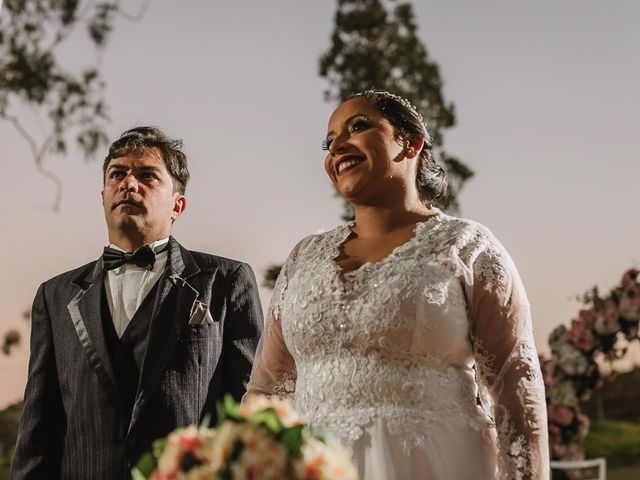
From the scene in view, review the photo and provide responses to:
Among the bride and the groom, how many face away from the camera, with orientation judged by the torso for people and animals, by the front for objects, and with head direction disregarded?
0

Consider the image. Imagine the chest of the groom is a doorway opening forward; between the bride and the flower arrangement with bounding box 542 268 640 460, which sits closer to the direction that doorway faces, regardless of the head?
the bride

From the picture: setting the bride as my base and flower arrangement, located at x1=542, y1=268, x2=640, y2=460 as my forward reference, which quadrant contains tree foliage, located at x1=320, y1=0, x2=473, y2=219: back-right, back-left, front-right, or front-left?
front-left

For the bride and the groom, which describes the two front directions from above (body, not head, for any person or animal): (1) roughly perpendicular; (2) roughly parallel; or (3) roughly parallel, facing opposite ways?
roughly parallel

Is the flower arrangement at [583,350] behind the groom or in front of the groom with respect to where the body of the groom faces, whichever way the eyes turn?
behind

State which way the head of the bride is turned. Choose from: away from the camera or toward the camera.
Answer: toward the camera

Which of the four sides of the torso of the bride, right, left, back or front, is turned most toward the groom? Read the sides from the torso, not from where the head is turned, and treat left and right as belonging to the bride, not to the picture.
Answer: right

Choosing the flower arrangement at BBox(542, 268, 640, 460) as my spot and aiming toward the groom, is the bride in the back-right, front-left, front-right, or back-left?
front-left

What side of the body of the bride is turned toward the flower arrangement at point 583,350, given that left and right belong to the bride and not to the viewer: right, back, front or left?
back

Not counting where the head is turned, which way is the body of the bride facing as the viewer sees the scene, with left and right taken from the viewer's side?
facing the viewer and to the left of the viewer

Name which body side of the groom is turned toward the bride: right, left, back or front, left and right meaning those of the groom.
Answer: left

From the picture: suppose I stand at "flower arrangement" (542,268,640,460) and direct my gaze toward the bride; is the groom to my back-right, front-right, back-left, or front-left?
front-right

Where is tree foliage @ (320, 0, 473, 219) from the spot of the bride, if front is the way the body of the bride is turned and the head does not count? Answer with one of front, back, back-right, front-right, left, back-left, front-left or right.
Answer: back-right

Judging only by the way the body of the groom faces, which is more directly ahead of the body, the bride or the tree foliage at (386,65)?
the bride
